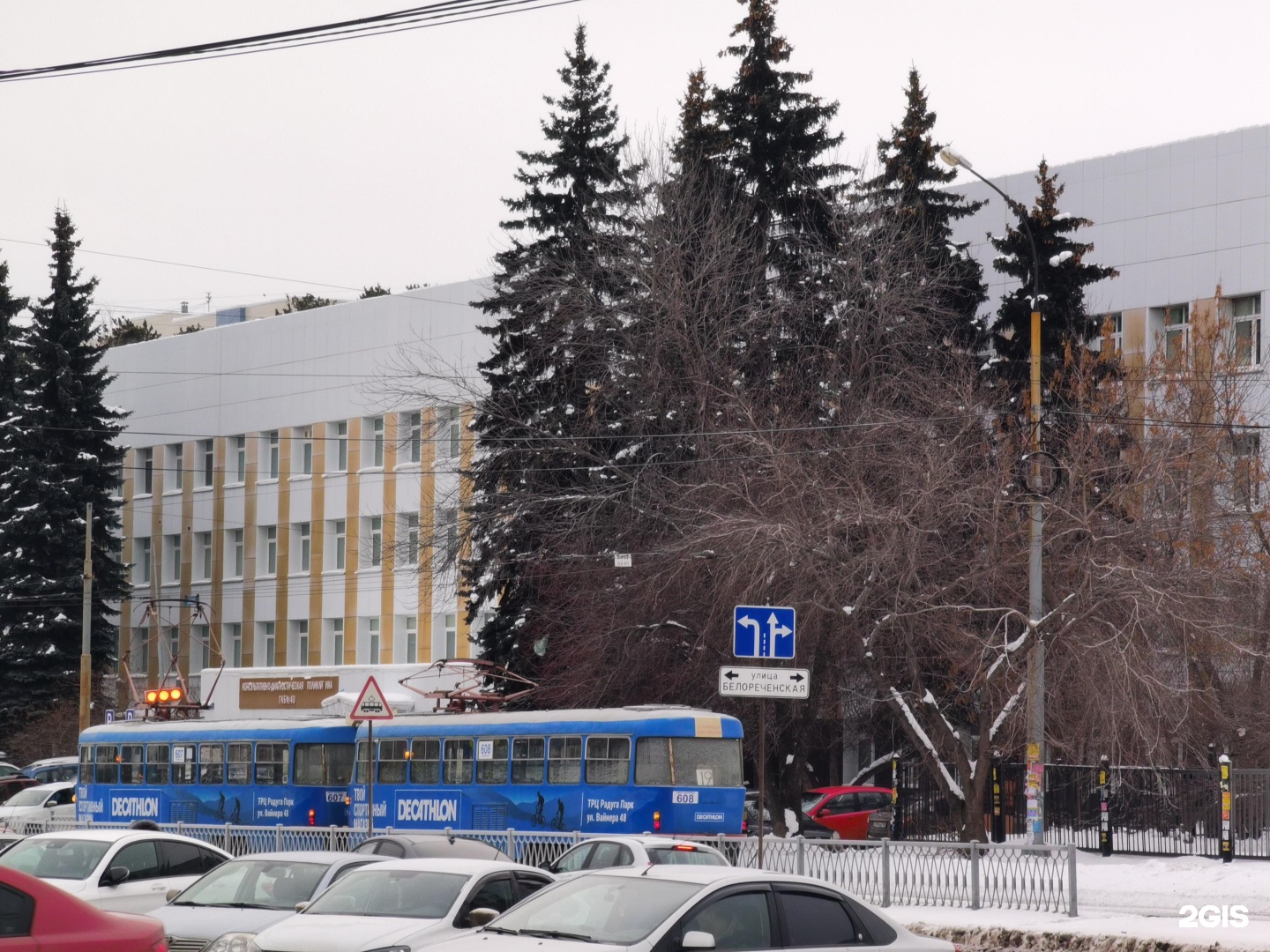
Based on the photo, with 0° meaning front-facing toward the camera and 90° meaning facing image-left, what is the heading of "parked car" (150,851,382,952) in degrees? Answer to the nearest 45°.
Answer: approximately 45°

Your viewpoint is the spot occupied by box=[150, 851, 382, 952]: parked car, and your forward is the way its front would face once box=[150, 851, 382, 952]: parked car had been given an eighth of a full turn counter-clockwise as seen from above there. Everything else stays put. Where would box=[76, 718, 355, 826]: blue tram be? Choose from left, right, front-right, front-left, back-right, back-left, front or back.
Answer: back

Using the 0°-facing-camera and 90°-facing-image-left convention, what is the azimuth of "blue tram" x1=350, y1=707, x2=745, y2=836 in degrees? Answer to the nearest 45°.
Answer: approximately 135°

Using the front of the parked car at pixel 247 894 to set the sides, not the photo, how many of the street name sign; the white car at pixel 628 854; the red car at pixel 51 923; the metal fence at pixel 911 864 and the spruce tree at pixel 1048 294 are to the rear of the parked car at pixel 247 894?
4

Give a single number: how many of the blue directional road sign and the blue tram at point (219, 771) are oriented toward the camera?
1

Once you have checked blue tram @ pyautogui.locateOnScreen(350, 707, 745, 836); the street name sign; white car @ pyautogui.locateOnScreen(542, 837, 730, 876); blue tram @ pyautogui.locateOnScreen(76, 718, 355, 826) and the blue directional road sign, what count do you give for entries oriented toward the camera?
2

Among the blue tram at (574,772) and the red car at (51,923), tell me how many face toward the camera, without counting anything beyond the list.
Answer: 0

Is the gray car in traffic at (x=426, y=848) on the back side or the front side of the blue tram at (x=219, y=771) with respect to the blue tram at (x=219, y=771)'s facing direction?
on the back side

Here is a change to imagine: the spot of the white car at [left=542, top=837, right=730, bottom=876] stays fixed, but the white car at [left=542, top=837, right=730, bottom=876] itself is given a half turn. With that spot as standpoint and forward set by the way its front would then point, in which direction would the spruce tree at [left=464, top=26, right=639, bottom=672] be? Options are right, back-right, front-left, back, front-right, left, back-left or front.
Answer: back-left

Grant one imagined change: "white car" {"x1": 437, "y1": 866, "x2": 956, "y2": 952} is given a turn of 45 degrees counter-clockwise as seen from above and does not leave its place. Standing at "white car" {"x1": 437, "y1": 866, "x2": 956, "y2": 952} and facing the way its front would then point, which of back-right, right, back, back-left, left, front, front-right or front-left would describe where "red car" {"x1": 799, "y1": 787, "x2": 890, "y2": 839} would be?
back

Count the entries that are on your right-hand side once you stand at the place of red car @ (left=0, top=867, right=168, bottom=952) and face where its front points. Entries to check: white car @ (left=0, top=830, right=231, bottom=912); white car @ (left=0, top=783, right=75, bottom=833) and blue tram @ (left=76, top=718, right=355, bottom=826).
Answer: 3

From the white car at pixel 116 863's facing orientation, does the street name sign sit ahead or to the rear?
to the rear

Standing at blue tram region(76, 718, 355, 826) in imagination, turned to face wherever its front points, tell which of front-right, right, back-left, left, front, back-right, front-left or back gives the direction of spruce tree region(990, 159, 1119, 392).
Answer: back-right

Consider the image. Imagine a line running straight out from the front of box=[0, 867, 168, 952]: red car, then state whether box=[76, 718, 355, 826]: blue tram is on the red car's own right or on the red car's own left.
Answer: on the red car's own right

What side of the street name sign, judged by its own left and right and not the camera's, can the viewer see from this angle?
front

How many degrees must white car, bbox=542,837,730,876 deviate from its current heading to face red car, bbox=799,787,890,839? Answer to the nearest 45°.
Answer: approximately 45° to its right
